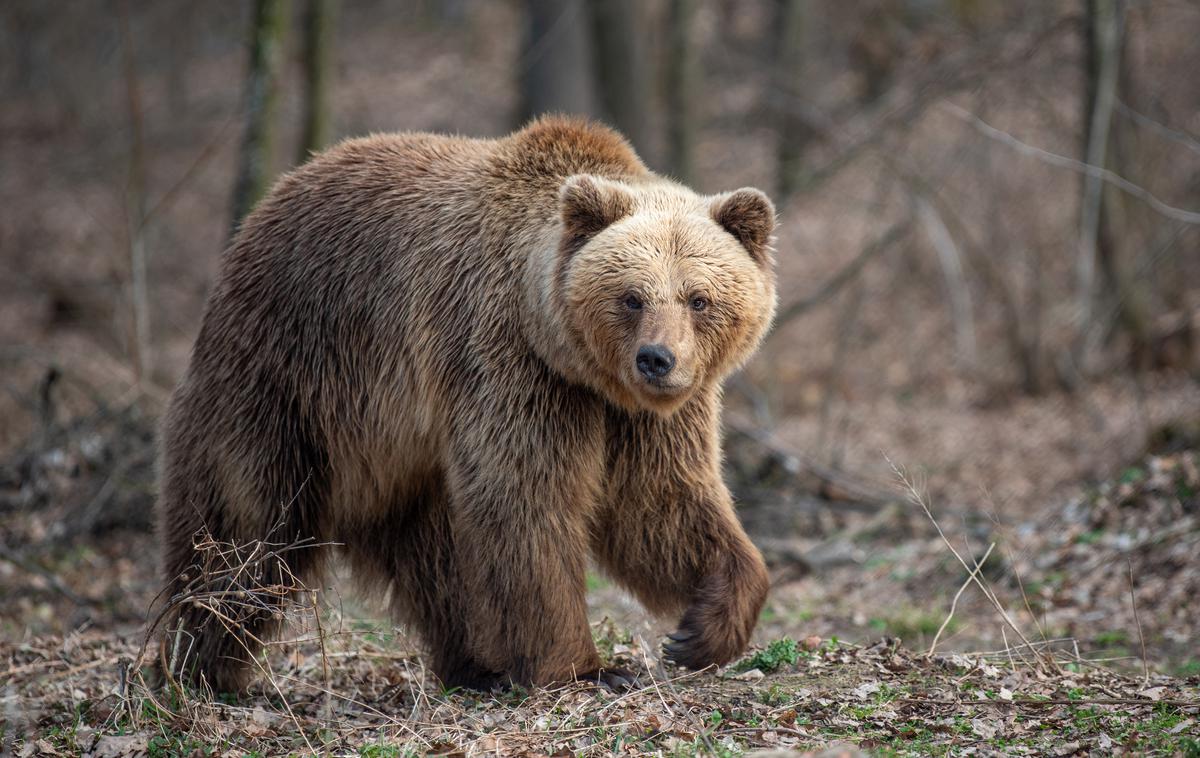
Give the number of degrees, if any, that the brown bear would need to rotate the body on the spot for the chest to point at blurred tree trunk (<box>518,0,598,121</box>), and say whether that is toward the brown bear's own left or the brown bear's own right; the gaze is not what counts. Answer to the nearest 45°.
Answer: approximately 135° to the brown bear's own left

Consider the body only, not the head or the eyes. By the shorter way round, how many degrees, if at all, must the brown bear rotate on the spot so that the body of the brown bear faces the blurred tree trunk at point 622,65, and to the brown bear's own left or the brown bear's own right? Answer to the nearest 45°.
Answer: approximately 135° to the brown bear's own left

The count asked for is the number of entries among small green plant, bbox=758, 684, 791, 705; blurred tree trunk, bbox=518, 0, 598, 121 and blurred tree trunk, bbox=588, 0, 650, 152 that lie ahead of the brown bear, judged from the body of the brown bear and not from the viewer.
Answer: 1

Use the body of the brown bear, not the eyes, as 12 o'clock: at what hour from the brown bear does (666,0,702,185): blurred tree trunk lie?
The blurred tree trunk is roughly at 8 o'clock from the brown bear.

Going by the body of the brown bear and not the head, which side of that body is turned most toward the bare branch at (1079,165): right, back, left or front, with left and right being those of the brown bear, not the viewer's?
left

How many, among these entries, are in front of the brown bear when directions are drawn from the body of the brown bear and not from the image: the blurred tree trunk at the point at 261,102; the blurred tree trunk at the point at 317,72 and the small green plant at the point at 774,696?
1

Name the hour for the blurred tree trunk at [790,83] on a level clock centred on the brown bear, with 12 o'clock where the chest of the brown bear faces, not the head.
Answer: The blurred tree trunk is roughly at 8 o'clock from the brown bear.

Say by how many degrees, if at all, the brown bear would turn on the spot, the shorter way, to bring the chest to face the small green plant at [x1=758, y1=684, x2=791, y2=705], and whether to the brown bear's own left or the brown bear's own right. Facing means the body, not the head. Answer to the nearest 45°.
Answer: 0° — it already faces it

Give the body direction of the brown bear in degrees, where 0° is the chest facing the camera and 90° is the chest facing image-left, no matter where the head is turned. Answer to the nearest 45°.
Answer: approximately 315°

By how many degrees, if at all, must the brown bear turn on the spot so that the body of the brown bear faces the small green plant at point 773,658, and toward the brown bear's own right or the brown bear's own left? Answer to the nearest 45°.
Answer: approximately 45° to the brown bear's own left

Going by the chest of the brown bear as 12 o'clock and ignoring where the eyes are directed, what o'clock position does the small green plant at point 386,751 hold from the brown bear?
The small green plant is roughly at 2 o'clock from the brown bear.

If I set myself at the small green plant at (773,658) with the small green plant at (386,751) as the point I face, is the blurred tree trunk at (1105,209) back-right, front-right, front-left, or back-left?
back-right
